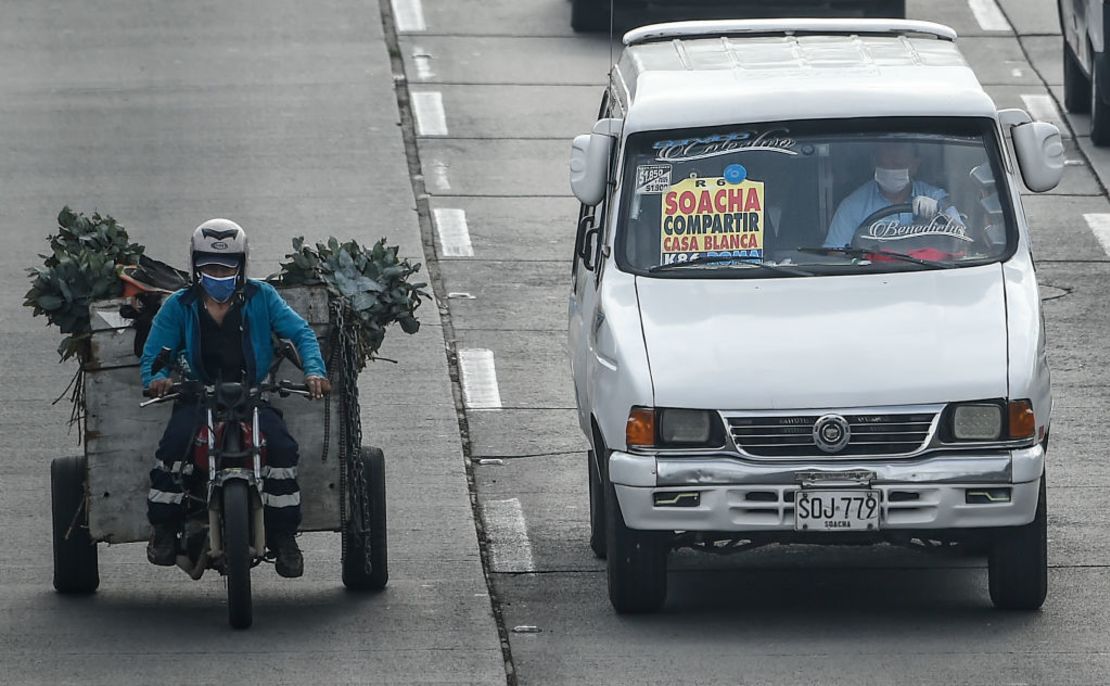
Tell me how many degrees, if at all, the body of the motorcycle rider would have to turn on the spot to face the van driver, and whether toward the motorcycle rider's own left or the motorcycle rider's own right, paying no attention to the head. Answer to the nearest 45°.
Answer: approximately 90° to the motorcycle rider's own left

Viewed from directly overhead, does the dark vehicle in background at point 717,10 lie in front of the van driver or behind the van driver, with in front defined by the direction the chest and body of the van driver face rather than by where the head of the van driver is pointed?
behind

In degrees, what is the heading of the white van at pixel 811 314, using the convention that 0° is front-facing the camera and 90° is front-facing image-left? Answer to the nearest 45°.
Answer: approximately 0°

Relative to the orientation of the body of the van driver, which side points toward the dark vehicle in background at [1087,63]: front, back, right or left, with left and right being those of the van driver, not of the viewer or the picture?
back

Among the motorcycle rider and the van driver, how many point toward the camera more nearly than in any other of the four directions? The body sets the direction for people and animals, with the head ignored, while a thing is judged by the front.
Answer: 2

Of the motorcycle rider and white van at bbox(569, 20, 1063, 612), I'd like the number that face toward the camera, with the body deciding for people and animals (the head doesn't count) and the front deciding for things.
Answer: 2

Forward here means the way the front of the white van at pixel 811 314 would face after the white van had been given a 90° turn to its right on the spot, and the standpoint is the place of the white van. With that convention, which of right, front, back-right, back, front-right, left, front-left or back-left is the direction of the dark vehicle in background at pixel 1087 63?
right

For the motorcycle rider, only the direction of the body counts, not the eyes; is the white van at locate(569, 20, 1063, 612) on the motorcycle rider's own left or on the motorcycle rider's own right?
on the motorcycle rider's own left

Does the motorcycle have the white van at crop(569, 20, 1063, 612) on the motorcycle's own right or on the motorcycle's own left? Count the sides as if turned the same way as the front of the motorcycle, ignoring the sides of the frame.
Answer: on the motorcycle's own left

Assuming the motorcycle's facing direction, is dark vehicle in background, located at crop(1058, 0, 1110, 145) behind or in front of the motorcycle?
behind
